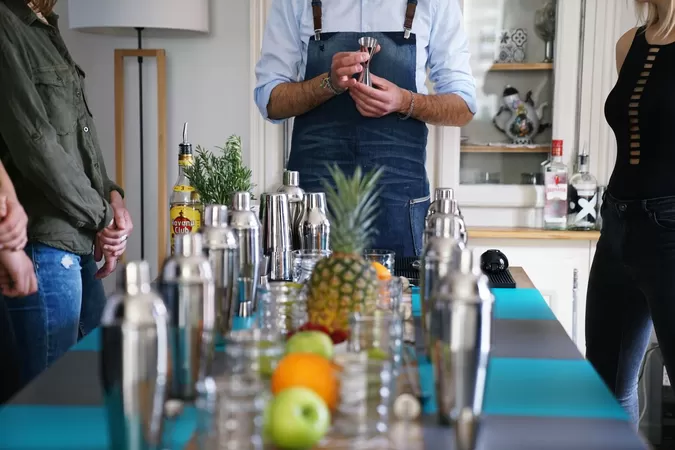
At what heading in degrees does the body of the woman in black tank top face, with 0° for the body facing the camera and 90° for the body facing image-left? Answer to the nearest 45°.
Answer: approximately 45°

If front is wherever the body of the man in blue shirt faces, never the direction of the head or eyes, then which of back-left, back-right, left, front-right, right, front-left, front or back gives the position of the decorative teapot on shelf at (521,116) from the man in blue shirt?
back-left

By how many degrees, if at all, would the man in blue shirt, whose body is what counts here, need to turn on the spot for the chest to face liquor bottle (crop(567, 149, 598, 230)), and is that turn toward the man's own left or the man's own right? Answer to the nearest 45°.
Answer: approximately 135° to the man's own left

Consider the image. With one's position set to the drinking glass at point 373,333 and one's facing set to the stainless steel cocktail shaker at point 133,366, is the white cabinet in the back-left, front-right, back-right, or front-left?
back-right

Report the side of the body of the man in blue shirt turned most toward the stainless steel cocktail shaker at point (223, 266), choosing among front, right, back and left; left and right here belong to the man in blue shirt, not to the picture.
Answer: front

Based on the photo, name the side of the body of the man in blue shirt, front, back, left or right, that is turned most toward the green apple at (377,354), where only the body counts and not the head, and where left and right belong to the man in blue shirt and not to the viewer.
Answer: front

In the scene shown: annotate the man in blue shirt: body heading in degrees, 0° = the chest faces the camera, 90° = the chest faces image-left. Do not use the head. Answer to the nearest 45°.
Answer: approximately 0°

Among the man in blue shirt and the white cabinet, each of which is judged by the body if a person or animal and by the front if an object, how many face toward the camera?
2

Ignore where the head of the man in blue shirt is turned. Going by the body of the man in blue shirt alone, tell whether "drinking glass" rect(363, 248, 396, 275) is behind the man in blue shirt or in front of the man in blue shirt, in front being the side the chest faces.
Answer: in front

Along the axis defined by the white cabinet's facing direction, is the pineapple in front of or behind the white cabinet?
in front

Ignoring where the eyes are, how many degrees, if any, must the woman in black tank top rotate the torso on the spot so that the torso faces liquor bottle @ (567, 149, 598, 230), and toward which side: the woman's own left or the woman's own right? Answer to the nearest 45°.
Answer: approximately 135° to the woman's own right
